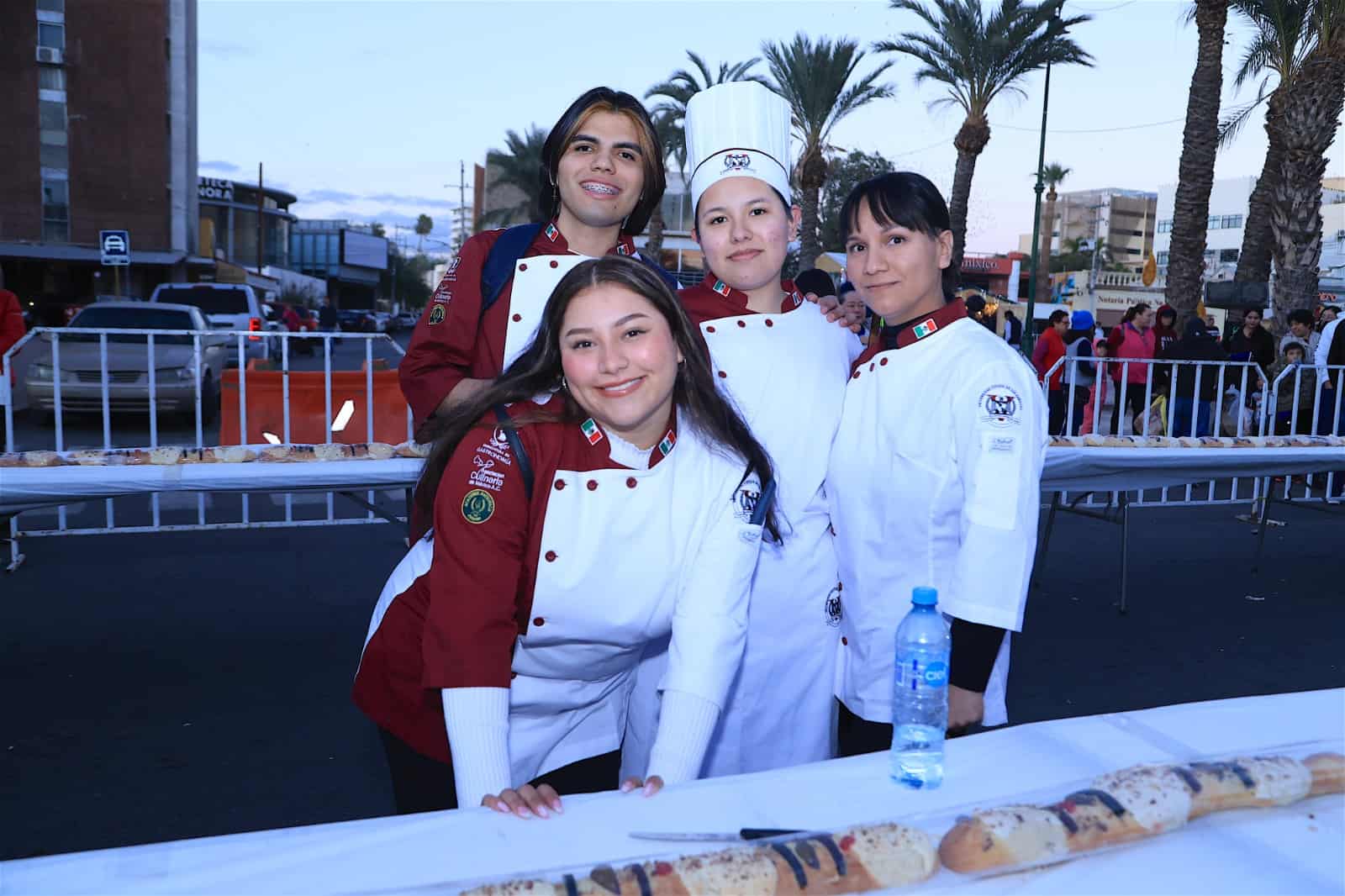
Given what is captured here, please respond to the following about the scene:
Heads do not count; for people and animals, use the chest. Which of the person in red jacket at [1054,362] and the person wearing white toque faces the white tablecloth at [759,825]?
the person wearing white toque

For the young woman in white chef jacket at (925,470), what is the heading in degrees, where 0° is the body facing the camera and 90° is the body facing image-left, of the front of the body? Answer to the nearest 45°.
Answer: approximately 45°

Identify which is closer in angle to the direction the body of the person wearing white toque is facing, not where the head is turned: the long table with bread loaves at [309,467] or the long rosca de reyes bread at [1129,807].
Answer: the long rosca de reyes bread

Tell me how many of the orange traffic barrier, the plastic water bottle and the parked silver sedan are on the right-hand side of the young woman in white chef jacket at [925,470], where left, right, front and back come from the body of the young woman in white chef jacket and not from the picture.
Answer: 2

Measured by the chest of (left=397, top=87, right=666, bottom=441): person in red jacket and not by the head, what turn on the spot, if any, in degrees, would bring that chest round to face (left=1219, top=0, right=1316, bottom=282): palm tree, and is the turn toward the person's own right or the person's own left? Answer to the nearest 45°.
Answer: approximately 135° to the person's own left

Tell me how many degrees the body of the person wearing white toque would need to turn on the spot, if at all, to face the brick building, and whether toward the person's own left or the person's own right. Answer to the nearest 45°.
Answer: approximately 135° to the person's own right
